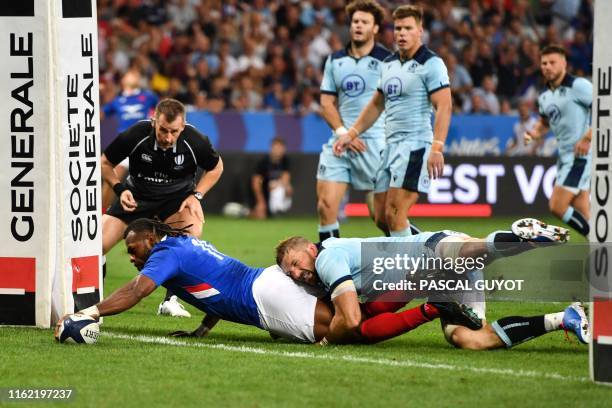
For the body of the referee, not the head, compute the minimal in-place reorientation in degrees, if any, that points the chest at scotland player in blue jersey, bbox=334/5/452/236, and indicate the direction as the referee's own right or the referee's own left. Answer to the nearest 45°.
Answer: approximately 90° to the referee's own left

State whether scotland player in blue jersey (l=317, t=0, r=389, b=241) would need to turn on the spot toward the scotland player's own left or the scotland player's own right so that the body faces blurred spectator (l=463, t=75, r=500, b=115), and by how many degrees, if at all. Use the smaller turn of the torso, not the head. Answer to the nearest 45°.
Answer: approximately 180°

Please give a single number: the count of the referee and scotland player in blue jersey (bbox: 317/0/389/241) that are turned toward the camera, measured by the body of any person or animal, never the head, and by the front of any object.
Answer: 2

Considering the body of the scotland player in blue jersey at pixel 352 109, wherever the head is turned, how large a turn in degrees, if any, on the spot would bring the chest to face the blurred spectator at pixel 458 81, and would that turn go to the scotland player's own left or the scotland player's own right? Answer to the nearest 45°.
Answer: approximately 180°
